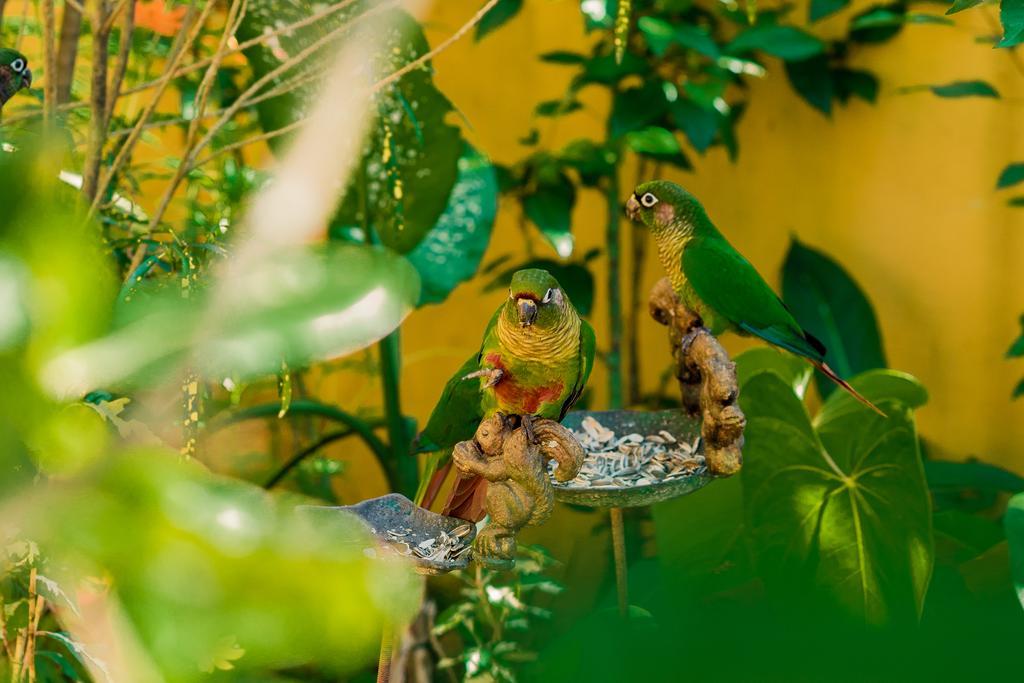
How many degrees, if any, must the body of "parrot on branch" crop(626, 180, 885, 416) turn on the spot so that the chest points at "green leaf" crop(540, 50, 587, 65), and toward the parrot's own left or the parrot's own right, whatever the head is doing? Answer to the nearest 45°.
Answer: approximately 90° to the parrot's own right

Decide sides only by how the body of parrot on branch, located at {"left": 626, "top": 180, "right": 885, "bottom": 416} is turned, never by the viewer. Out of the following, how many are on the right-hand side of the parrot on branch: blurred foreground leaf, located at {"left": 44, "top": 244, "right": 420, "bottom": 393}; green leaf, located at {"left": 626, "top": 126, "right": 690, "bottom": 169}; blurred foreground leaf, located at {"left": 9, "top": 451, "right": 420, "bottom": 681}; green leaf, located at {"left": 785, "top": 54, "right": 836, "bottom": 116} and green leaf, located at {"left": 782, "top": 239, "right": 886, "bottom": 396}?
3

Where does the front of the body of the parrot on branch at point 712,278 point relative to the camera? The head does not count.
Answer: to the viewer's left

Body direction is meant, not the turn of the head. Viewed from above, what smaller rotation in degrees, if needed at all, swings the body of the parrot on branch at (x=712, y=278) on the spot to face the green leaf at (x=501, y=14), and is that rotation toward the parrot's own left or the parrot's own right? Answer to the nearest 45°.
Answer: approximately 45° to the parrot's own right

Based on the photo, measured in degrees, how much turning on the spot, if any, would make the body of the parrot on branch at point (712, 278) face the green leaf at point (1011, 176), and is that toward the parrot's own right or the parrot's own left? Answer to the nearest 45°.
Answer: approximately 135° to the parrot's own right

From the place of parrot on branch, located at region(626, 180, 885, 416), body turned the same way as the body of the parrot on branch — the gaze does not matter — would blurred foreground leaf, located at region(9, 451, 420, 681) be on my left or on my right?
on my left

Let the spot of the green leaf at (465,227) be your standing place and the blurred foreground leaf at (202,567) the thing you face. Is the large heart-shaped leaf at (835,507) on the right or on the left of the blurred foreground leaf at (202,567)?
left

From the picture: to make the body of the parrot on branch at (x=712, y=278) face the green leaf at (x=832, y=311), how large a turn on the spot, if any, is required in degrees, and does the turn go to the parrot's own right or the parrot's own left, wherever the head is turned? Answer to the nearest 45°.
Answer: approximately 90° to the parrot's own right
